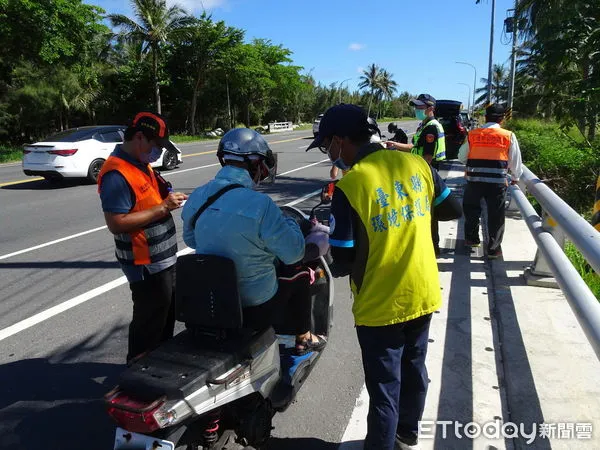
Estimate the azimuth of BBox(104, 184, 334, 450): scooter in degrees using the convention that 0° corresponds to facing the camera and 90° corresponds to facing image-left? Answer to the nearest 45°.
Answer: approximately 225°

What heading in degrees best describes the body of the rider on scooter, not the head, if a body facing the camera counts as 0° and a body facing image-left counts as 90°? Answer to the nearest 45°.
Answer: approximately 225°

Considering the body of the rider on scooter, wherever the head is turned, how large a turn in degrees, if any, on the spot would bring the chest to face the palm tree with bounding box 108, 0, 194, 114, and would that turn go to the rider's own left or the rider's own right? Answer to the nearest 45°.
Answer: approximately 45° to the rider's own left

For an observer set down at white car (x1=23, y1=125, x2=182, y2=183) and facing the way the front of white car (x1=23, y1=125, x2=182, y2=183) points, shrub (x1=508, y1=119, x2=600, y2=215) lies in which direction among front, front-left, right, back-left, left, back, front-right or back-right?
right

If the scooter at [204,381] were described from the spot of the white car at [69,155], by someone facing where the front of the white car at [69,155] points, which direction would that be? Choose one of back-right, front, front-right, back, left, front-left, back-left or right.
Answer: back-right

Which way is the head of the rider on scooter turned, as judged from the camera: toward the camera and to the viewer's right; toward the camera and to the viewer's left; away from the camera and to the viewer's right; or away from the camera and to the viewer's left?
away from the camera and to the viewer's right

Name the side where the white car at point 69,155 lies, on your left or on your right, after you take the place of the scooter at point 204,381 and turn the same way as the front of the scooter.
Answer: on your left

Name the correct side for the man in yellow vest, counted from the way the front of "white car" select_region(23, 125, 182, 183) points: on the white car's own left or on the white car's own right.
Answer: on the white car's own right

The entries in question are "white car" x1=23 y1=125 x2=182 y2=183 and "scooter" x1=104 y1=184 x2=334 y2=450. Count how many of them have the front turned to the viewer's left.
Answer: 0

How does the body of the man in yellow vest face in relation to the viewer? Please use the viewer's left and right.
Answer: facing away from the viewer and to the left of the viewer

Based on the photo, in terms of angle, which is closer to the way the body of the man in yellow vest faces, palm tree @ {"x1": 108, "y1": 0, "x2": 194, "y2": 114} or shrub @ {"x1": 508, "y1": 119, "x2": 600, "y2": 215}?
the palm tree

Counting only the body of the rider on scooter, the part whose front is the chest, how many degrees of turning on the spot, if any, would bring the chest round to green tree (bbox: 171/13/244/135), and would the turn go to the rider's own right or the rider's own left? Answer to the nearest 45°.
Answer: approximately 45° to the rider's own left
